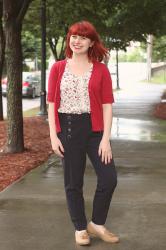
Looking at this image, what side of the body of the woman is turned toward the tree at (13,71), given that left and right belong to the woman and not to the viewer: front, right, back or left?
back

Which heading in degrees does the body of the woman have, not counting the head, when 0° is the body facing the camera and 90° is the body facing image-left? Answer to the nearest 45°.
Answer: approximately 0°
